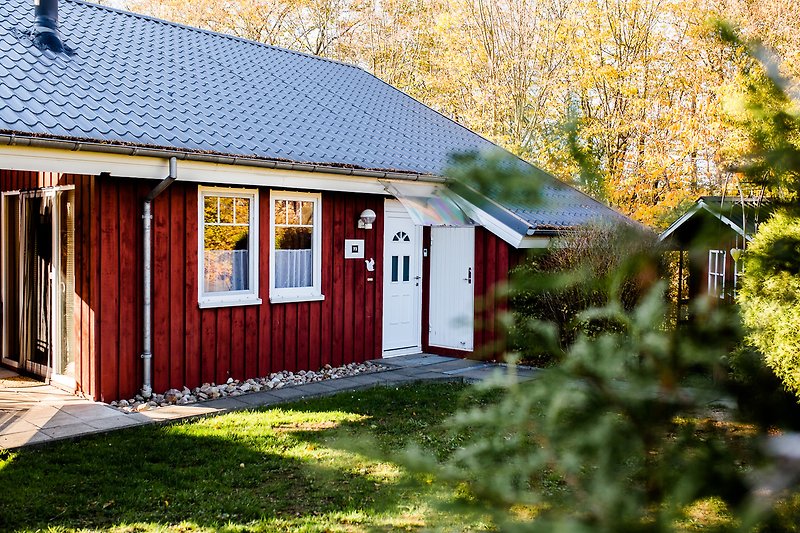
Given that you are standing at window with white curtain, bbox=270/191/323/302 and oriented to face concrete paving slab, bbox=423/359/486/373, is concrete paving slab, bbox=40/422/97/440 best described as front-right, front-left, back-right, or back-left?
back-right

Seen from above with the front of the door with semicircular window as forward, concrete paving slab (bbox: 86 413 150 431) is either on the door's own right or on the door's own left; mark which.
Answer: on the door's own right

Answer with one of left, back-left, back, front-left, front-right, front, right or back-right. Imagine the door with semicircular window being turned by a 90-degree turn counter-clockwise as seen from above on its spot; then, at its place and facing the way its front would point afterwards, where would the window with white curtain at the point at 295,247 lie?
back

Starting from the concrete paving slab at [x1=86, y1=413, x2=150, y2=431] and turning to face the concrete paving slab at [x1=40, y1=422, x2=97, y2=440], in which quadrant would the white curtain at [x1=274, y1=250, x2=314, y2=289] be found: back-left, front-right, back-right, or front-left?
back-right

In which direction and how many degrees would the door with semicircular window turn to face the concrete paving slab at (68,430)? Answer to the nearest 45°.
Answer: approximately 90° to its right

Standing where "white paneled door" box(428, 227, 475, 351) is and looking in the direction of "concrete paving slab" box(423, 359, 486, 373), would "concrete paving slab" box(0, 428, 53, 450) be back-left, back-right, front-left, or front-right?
front-right

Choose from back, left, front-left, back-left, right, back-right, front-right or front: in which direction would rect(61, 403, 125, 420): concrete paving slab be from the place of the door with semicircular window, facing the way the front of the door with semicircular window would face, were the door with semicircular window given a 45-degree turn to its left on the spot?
back-right

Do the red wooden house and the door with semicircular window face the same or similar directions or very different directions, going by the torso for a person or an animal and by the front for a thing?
same or similar directions

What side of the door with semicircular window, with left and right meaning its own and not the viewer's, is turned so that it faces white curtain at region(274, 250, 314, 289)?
right

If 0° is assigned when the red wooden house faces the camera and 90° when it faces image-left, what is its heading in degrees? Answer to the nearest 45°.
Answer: approximately 315°
